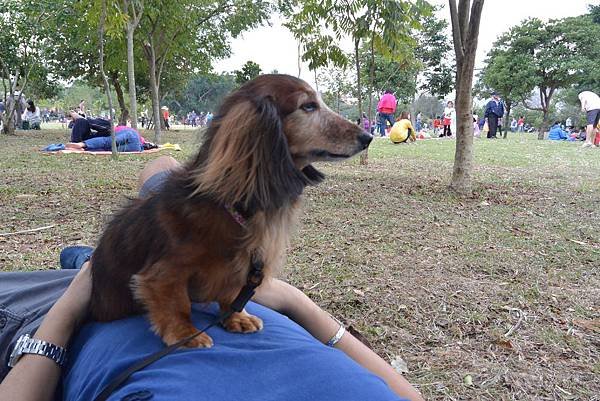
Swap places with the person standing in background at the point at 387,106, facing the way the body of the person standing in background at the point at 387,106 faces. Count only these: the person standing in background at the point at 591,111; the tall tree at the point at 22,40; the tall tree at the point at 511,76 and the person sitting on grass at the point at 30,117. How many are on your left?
2
